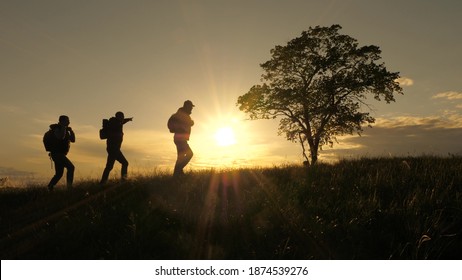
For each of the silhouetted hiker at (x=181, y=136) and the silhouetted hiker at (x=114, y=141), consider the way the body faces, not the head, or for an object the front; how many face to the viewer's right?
2

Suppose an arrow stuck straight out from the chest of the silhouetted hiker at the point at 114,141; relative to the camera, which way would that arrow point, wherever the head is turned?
to the viewer's right

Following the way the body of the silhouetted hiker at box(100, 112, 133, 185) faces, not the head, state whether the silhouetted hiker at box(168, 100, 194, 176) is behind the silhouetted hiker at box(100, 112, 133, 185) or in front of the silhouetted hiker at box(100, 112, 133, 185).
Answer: in front

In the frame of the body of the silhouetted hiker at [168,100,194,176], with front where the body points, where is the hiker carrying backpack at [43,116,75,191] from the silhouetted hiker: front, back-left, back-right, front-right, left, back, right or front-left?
back

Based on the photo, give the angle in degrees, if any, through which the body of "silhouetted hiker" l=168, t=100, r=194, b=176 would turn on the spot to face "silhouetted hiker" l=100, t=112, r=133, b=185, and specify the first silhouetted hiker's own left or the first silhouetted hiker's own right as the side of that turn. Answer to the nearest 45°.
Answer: approximately 180°

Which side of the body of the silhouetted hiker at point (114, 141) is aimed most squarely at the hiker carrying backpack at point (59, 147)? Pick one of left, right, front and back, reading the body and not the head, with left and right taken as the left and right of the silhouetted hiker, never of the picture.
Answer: back

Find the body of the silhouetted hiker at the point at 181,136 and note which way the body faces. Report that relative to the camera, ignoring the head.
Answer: to the viewer's right
